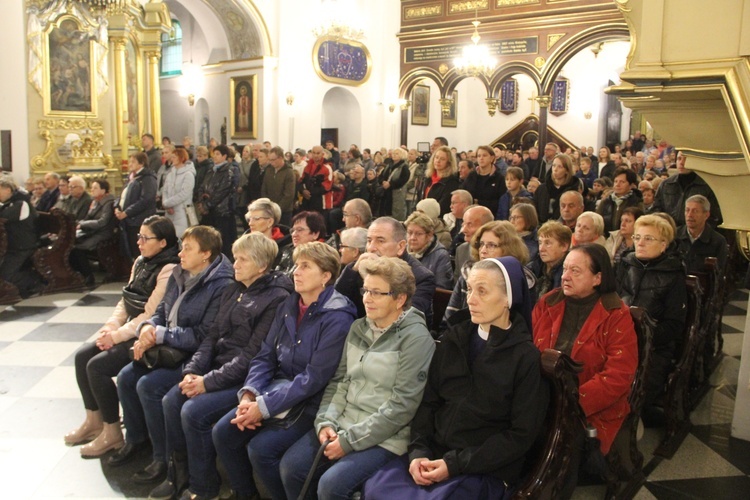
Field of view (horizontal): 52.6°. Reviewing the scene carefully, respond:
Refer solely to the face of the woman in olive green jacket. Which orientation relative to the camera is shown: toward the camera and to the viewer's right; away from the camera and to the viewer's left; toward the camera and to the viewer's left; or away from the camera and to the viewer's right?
toward the camera and to the viewer's left

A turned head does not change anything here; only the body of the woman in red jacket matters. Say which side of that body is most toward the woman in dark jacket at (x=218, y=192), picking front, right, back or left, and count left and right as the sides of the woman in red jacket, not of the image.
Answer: right

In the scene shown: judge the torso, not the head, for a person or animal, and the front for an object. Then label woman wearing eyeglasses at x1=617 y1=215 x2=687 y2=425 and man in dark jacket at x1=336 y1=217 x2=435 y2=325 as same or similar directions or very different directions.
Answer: same or similar directions

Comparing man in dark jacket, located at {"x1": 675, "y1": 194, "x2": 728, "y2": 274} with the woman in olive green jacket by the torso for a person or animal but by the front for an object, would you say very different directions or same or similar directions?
same or similar directions

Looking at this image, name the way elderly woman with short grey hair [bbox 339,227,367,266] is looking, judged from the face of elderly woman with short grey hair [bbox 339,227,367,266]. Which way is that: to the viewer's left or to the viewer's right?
to the viewer's left

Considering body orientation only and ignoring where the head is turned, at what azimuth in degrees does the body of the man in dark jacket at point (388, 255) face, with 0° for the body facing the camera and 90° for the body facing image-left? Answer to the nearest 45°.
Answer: approximately 45°

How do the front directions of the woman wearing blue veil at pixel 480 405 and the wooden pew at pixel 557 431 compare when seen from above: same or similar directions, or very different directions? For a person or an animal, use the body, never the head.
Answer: same or similar directions

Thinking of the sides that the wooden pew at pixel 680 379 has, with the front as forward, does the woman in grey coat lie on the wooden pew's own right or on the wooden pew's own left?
on the wooden pew's own right

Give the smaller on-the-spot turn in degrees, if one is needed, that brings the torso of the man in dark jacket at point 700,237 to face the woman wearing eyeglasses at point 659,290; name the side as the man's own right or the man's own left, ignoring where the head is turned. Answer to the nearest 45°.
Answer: approximately 45° to the man's own left

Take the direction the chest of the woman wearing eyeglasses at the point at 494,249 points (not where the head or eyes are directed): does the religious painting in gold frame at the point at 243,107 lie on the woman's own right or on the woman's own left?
on the woman's own right

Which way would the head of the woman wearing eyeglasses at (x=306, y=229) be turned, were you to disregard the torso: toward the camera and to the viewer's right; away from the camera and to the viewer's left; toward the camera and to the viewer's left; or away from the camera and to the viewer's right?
toward the camera and to the viewer's left
